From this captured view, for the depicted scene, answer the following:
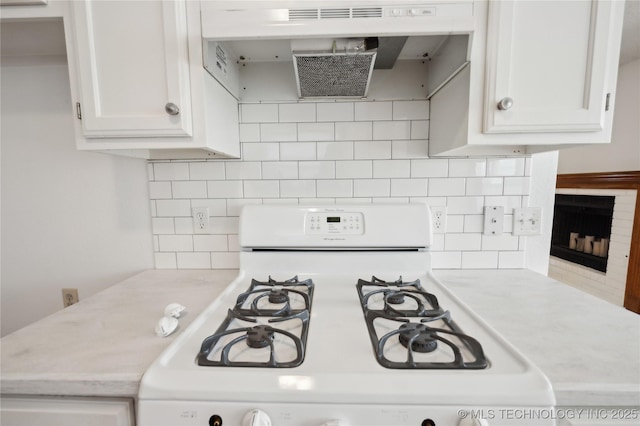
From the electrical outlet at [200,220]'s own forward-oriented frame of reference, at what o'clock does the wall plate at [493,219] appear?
the wall plate at [493,219] is roughly at 10 o'clock from the electrical outlet at [200,220].

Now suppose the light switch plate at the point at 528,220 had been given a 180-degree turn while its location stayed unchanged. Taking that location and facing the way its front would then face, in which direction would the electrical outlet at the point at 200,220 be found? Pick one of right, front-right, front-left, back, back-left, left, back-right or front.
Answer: back-left
